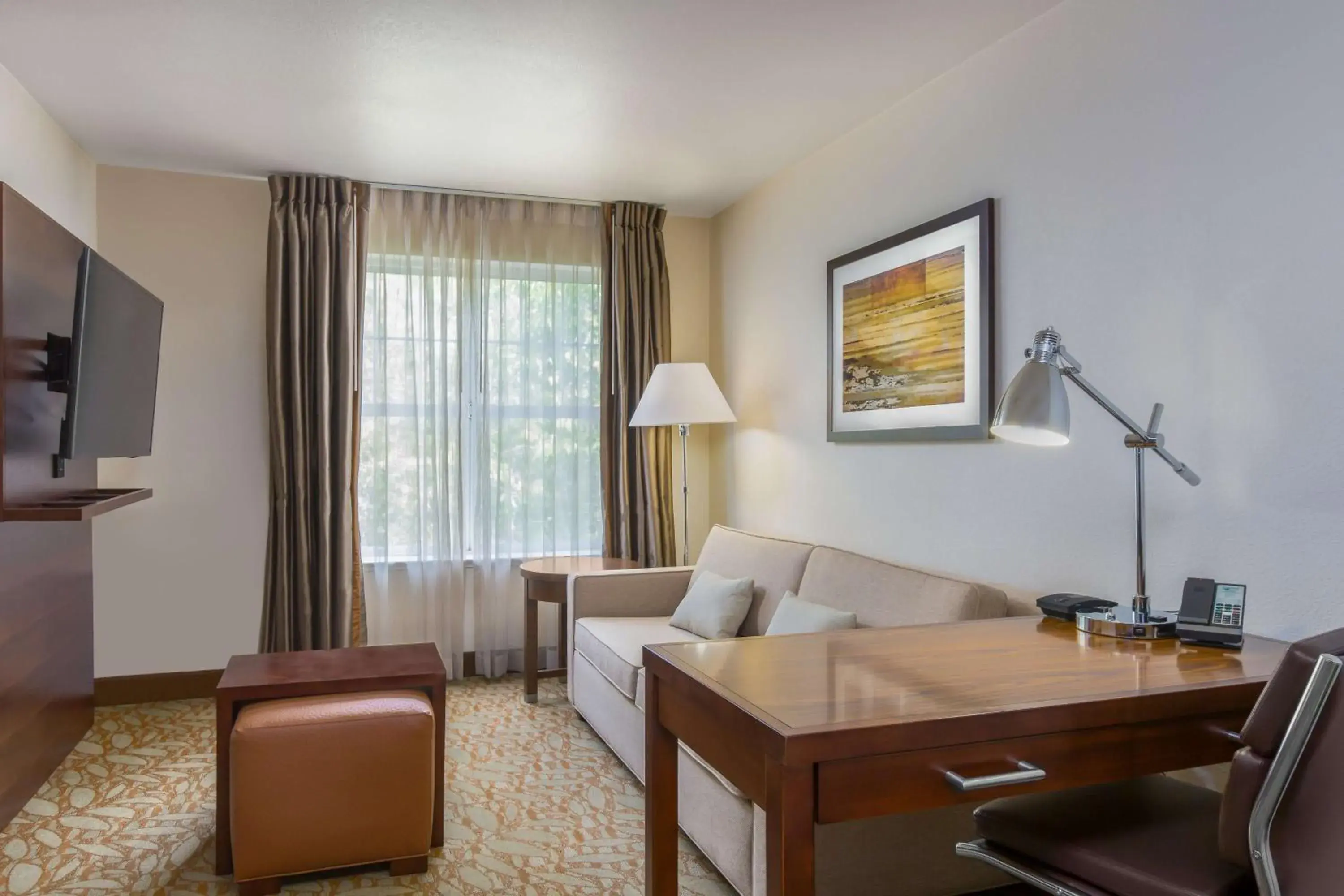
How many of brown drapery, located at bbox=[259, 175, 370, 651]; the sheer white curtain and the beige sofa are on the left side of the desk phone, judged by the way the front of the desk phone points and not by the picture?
0

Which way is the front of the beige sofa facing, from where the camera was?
facing the viewer and to the left of the viewer

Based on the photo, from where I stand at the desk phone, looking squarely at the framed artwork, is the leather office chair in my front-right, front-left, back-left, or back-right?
back-left

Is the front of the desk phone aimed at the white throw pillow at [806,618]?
no

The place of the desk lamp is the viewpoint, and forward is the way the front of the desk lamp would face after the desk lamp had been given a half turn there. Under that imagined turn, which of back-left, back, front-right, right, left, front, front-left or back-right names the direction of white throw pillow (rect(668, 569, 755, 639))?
back-left

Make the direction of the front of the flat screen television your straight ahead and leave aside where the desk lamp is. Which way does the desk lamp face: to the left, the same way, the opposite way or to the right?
the opposite way

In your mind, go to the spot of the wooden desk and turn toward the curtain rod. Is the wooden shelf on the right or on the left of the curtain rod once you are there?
left

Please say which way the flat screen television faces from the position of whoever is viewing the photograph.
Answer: facing the viewer and to the right of the viewer

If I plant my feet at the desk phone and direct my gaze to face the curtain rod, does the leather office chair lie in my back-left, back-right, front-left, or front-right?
back-left

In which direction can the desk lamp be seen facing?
to the viewer's left

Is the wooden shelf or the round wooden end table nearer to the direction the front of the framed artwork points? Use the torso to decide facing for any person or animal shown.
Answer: the wooden shelf

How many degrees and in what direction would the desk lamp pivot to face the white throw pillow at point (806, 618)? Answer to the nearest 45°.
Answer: approximately 45° to its right
